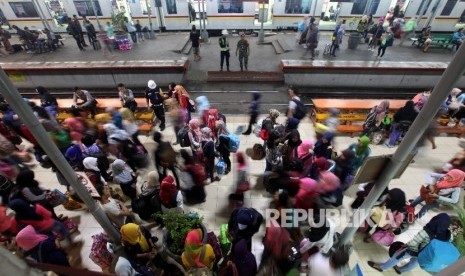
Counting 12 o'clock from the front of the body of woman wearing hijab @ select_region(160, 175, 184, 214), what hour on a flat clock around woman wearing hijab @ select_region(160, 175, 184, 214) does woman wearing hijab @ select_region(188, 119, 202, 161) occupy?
woman wearing hijab @ select_region(188, 119, 202, 161) is roughly at 1 o'clock from woman wearing hijab @ select_region(160, 175, 184, 214).

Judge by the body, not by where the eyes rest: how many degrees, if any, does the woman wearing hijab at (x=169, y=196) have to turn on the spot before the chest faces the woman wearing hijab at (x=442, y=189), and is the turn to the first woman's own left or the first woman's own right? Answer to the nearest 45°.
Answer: approximately 90° to the first woman's own right

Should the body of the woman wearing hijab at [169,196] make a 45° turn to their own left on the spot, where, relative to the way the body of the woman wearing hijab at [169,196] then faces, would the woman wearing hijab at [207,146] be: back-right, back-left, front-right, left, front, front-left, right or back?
right

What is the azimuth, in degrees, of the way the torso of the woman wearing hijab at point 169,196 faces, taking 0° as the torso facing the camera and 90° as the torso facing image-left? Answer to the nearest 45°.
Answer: approximately 180°

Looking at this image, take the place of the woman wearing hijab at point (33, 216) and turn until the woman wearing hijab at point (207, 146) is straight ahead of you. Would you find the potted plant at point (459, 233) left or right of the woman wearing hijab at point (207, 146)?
right

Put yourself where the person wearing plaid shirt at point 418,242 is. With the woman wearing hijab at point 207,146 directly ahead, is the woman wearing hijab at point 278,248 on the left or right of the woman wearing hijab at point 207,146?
left

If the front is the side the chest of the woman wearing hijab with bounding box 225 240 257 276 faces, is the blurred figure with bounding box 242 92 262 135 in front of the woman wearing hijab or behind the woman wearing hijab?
in front

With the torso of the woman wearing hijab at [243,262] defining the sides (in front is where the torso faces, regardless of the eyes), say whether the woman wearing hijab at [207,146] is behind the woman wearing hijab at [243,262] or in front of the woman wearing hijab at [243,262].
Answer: in front

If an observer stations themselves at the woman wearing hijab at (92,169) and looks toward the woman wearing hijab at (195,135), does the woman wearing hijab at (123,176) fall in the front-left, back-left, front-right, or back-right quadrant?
front-right

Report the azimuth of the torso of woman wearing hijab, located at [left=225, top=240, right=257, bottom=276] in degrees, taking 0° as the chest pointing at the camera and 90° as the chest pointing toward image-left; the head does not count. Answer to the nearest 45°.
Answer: approximately 180°

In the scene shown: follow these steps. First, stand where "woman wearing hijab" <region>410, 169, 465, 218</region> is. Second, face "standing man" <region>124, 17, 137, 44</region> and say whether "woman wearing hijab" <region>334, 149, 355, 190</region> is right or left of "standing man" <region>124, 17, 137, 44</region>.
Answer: left

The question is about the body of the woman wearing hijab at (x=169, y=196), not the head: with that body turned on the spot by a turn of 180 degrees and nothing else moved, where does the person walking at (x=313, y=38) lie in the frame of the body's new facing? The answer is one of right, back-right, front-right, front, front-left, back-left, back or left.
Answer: back-left

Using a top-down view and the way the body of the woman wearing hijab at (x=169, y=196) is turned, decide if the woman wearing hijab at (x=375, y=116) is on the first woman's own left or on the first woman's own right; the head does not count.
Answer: on the first woman's own right

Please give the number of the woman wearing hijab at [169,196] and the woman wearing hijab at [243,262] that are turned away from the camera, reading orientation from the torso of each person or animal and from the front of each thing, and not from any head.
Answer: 2

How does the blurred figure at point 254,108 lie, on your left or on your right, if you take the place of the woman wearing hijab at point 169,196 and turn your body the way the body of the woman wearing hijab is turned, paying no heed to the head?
on your right
